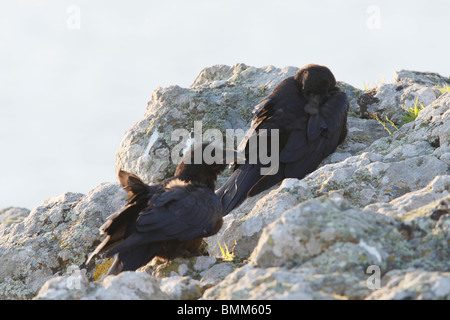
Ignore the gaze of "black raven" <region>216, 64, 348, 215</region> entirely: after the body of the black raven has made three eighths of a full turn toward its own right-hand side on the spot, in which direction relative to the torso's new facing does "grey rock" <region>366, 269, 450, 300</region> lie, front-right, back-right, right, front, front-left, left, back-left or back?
front

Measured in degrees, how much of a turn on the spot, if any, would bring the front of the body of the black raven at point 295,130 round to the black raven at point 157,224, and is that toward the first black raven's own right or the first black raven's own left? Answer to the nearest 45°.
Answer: approximately 180°

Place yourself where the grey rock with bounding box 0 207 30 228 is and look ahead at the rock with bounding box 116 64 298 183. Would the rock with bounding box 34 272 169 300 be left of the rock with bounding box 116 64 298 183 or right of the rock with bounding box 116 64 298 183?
right

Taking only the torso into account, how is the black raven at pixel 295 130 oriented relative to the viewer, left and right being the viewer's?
facing away from the viewer and to the right of the viewer

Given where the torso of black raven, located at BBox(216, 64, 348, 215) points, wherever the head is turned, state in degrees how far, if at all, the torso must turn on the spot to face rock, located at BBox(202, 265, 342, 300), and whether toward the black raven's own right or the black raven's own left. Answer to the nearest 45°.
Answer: approximately 135° to the black raven's own right

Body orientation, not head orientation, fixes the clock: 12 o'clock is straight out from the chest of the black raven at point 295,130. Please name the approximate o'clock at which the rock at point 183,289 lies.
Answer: The rock is roughly at 5 o'clock from the black raven.

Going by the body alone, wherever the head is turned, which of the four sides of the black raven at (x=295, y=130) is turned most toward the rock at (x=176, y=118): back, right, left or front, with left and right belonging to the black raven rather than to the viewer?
left

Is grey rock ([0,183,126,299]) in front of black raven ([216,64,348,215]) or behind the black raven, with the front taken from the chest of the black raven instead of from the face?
behind
